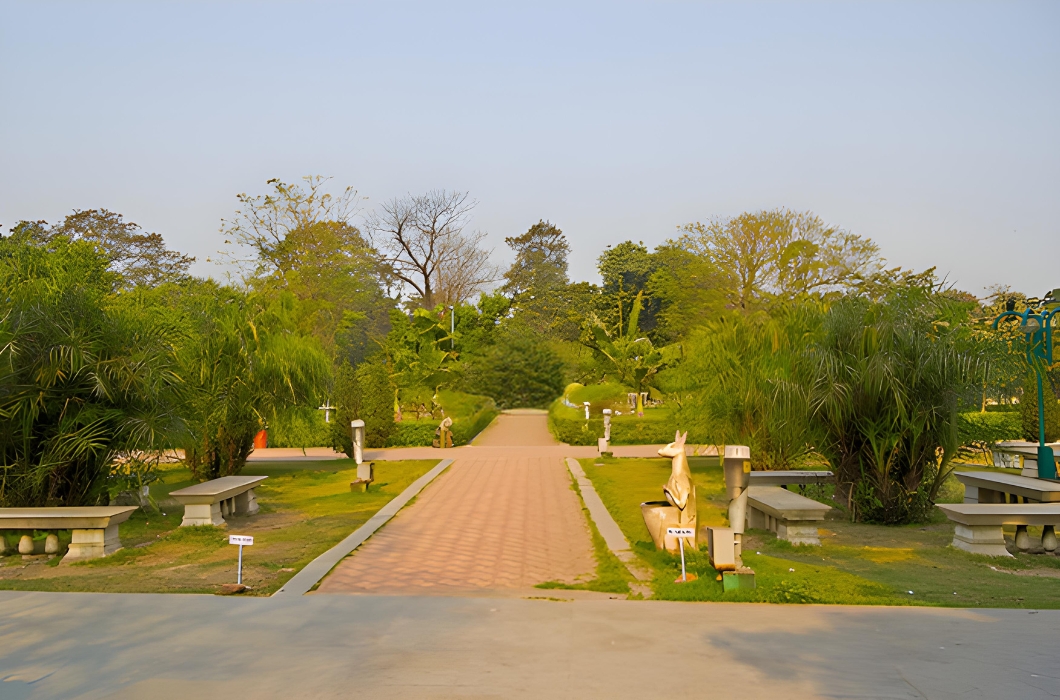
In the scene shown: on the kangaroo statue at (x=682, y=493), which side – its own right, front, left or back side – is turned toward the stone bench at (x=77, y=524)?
front

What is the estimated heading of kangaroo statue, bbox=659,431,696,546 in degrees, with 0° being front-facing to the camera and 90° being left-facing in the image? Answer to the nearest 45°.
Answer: approximately 90°

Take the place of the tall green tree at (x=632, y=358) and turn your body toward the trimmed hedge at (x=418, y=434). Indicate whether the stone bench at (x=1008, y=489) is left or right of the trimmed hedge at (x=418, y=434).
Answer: left

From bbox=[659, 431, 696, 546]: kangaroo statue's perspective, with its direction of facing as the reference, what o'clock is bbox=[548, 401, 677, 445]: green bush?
The green bush is roughly at 3 o'clock from the kangaroo statue.

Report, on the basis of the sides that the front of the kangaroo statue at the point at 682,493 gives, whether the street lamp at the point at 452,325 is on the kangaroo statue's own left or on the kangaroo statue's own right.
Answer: on the kangaroo statue's own right

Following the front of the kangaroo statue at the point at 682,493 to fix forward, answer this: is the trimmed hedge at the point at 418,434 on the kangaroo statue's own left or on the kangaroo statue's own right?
on the kangaroo statue's own right
